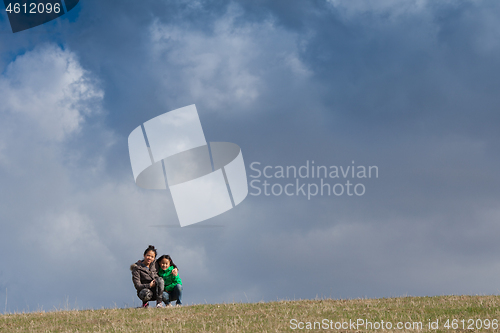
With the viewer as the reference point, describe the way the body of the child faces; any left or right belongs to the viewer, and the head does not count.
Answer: facing the viewer

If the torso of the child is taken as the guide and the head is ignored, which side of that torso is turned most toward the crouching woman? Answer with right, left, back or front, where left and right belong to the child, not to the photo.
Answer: right
